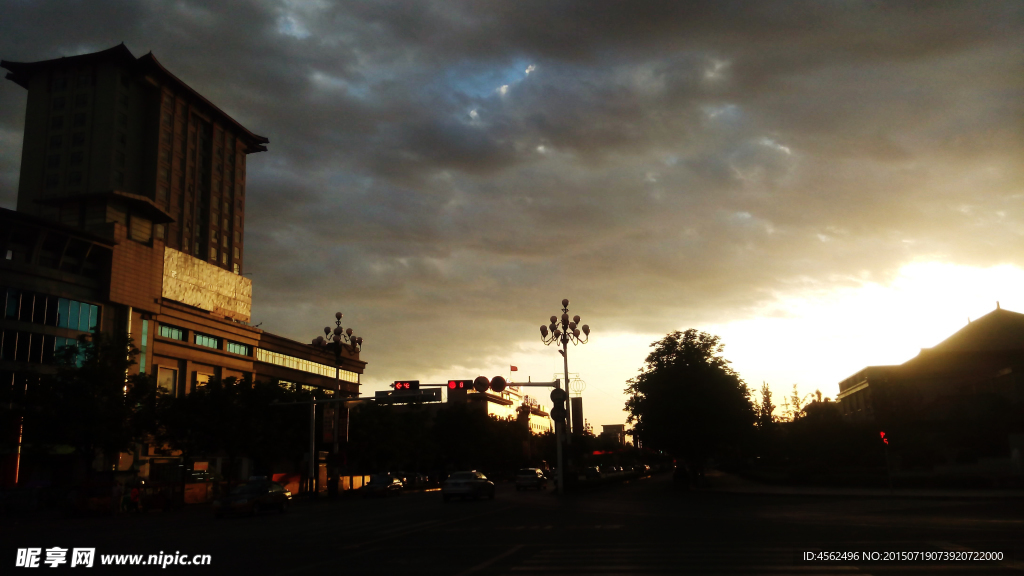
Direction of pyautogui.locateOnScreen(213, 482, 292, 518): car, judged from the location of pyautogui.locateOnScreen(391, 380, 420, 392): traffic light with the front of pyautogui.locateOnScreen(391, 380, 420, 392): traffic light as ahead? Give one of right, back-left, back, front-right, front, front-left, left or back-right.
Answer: front-right

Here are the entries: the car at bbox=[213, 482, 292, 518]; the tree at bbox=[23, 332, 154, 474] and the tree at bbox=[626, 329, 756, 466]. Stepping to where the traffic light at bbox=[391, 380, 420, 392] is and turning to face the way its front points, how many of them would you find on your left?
1

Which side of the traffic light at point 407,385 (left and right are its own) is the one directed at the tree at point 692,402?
left

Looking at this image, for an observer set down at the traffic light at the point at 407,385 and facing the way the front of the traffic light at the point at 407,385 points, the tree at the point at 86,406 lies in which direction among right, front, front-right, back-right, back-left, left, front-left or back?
right

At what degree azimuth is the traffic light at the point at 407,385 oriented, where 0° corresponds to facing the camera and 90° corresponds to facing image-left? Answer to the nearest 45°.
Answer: approximately 0°

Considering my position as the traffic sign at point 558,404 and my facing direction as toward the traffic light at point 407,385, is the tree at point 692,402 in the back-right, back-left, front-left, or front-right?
back-right

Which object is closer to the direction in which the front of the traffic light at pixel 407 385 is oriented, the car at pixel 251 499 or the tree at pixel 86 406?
the car

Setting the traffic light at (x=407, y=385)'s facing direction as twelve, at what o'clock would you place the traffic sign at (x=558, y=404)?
the traffic sign at (x=558, y=404) is roughly at 10 o'clock from the traffic light at (x=407, y=385).

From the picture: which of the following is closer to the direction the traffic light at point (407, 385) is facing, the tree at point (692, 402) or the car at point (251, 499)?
the car

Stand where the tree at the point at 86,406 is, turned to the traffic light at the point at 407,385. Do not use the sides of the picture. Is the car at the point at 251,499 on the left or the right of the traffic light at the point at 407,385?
right

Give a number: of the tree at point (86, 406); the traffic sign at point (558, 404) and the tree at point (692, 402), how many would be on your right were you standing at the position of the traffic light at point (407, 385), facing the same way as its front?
1
